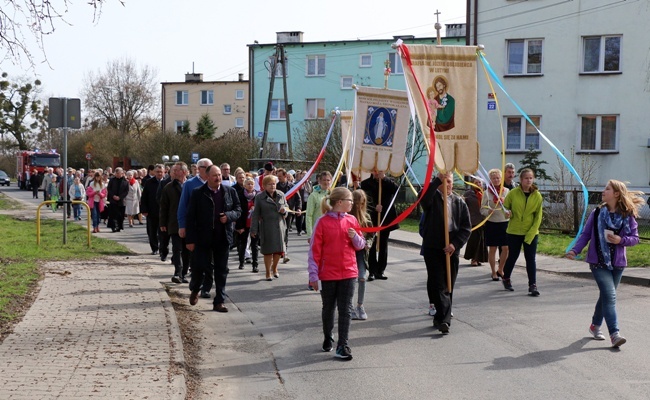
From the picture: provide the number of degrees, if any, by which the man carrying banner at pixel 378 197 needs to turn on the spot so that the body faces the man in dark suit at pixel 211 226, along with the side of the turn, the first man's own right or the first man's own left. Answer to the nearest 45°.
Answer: approximately 45° to the first man's own right

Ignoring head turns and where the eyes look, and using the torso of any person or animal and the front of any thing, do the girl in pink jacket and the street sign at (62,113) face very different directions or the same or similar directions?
very different directions

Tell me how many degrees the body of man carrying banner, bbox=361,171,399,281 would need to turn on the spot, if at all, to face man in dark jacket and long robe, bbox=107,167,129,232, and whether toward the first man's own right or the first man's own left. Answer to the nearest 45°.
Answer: approximately 135° to the first man's own right

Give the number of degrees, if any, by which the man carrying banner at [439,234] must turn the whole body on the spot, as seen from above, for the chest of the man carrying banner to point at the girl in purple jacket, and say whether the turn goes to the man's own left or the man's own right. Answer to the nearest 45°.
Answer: approximately 90° to the man's own left

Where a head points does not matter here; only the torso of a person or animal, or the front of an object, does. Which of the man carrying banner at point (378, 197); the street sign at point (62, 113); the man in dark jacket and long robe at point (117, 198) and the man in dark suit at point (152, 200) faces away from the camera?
the street sign

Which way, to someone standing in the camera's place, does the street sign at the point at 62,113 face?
facing away from the viewer

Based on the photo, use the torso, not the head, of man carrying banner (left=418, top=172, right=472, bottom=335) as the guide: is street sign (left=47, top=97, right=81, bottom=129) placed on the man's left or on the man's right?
on the man's right

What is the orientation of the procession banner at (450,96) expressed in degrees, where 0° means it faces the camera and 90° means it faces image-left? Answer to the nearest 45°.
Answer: approximately 0°

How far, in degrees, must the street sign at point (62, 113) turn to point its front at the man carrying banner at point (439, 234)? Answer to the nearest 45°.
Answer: approximately 135° to its right
